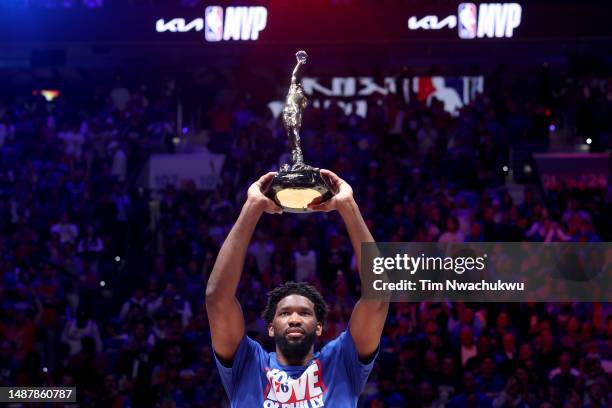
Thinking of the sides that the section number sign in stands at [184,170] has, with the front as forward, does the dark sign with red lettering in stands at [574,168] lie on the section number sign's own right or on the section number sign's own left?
on the section number sign's own left

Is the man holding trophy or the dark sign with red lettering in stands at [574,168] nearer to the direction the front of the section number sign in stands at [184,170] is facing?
the man holding trophy

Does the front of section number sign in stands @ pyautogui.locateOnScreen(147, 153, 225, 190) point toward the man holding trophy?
yes

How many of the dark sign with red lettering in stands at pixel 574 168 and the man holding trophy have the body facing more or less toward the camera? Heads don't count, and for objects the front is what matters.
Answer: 2

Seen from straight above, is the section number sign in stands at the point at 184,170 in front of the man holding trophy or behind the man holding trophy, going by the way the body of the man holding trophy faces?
behind

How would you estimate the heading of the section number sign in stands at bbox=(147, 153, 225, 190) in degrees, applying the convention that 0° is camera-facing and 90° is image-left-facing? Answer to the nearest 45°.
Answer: approximately 0°

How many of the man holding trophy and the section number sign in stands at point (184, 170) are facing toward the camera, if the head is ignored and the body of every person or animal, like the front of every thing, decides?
2

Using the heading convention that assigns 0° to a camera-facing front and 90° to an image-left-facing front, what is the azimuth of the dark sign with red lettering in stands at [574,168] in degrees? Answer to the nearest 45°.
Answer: approximately 0°
